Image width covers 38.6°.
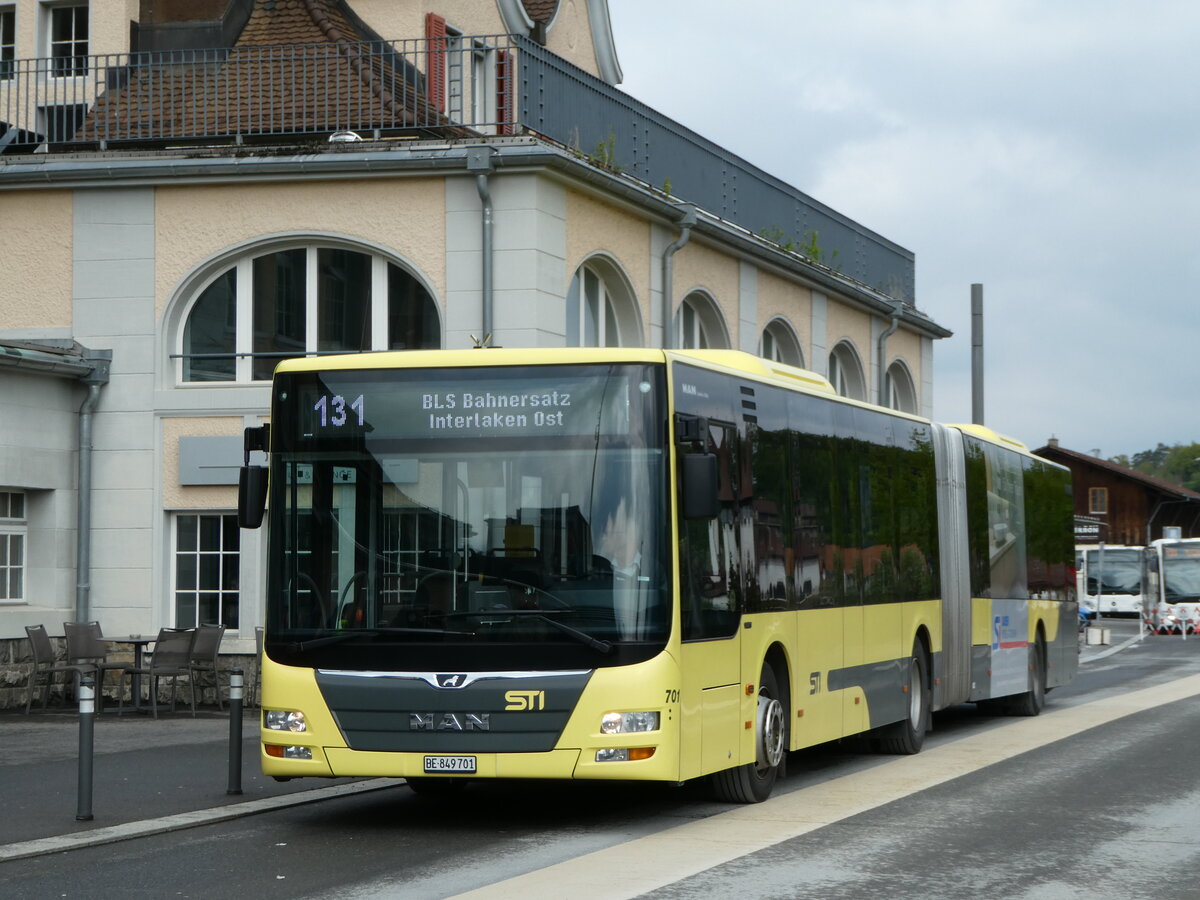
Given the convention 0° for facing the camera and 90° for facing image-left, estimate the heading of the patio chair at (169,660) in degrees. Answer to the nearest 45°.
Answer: approximately 135°

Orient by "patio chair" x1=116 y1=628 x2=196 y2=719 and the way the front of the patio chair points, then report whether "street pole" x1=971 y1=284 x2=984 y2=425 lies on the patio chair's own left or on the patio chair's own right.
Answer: on the patio chair's own right

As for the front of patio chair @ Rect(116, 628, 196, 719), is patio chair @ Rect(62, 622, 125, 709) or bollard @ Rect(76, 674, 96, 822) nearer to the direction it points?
the patio chair

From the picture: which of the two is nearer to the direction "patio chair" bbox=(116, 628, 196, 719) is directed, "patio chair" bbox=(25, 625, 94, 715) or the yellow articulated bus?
the patio chair

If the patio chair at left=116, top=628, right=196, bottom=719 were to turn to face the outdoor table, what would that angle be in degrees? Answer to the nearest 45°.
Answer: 0° — it already faces it

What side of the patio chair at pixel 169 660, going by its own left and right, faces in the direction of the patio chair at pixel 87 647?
front

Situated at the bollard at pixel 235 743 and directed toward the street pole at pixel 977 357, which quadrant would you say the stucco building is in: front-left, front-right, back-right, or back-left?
front-left

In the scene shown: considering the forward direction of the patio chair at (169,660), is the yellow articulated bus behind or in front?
behind

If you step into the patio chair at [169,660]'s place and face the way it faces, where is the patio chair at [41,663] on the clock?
the patio chair at [41,663] is roughly at 11 o'clock from the patio chair at [169,660].
